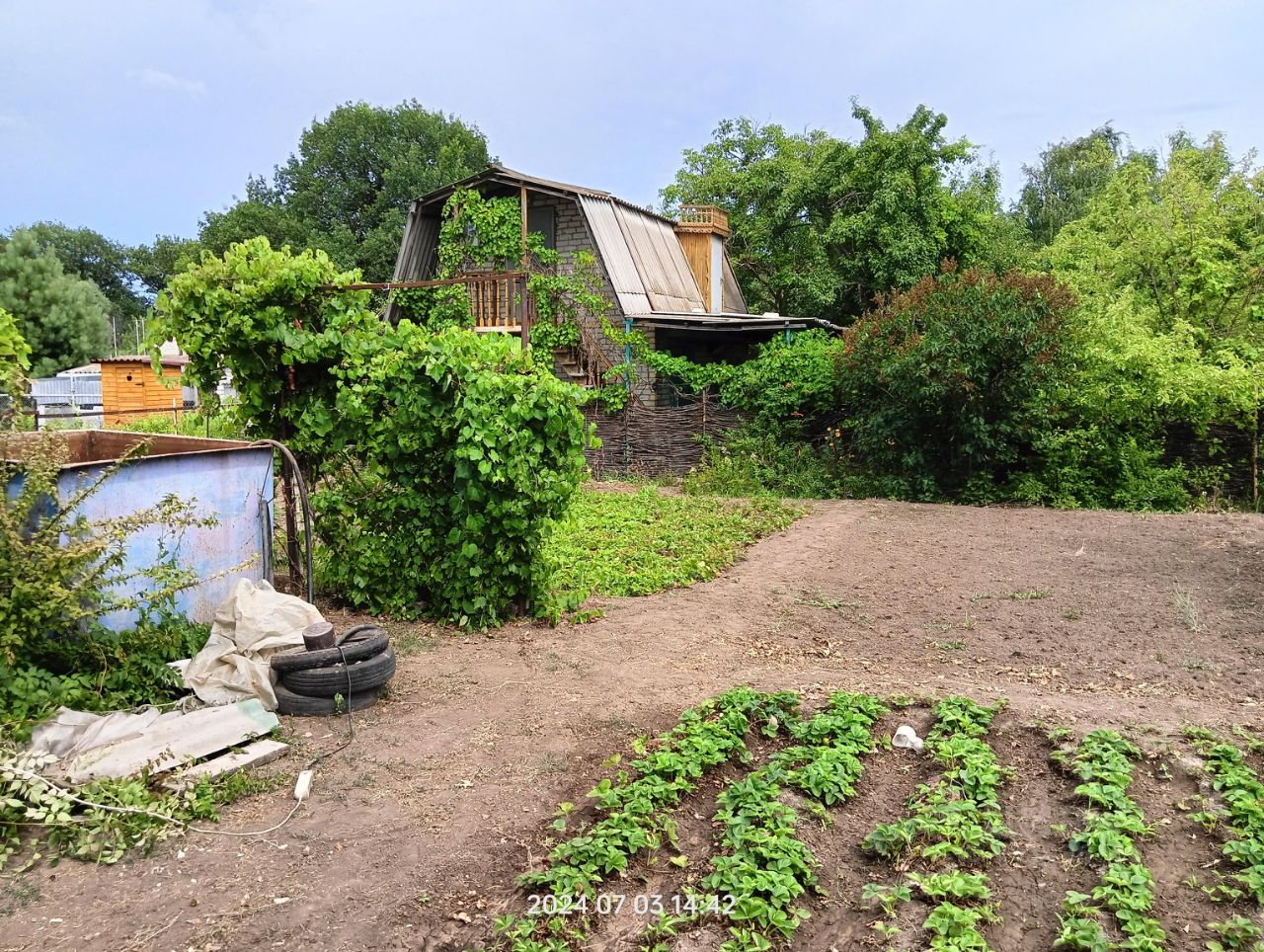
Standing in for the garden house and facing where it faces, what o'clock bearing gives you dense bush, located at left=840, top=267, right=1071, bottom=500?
The dense bush is roughly at 9 o'clock from the garden house.

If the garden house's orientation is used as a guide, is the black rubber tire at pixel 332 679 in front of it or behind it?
in front

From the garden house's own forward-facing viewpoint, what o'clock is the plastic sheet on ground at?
The plastic sheet on ground is roughly at 11 o'clock from the garden house.

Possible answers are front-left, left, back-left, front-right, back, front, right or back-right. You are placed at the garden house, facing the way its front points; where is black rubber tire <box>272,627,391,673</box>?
front-left

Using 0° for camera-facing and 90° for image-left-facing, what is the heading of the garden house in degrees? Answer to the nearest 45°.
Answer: approximately 45°

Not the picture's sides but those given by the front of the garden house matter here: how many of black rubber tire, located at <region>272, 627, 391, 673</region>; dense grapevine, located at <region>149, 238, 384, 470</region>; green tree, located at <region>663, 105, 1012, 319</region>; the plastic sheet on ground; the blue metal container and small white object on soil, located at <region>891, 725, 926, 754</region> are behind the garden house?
1

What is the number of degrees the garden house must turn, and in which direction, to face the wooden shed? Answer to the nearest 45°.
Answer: approximately 90° to its right

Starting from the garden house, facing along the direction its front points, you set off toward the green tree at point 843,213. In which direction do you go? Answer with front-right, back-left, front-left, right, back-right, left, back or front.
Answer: back

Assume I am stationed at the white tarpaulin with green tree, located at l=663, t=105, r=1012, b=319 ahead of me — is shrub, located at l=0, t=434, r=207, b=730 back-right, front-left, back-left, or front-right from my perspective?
back-left

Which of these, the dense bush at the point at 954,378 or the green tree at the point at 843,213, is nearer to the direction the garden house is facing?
the dense bush

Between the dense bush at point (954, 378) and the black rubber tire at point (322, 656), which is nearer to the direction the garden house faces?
the black rubber tire

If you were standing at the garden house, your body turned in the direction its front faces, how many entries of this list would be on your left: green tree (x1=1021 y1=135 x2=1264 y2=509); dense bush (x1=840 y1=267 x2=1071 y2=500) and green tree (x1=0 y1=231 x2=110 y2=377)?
2

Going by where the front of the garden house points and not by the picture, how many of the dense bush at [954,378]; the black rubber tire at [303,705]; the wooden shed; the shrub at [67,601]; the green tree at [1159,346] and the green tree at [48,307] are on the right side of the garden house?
2

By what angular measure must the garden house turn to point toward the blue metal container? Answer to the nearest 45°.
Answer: approximately 45° to its left

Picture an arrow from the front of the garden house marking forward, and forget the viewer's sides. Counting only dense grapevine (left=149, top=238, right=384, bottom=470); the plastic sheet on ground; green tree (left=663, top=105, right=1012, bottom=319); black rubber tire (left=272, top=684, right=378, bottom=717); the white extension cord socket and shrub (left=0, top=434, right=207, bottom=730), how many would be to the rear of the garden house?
1

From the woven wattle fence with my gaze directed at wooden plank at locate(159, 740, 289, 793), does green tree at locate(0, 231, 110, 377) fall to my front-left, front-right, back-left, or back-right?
back-right
